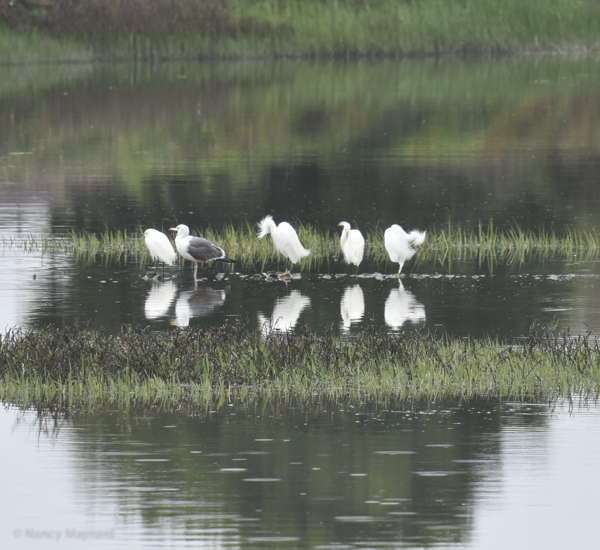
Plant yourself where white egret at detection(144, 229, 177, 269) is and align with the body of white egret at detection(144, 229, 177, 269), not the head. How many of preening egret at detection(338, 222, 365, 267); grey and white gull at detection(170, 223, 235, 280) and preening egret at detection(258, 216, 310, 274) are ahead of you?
0

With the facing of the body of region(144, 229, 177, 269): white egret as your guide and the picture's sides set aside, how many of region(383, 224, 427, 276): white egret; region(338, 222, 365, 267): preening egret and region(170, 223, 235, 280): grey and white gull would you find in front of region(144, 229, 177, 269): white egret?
0

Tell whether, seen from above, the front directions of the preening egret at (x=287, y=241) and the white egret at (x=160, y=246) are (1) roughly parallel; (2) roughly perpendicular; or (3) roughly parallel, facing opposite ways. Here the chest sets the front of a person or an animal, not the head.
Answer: roughly parallel

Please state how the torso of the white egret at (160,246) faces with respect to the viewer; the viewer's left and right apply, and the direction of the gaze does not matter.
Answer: facing to the left of the viewer

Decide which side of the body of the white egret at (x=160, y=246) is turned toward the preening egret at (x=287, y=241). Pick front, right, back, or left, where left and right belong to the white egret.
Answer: back

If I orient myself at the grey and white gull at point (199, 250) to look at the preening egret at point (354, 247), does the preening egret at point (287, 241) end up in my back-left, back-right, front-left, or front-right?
front-left

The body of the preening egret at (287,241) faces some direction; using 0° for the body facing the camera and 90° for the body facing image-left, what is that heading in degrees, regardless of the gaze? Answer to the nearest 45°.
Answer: approximately 90°

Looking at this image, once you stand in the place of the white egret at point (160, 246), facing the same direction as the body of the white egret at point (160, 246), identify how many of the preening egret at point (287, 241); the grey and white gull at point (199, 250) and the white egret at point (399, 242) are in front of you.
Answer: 0

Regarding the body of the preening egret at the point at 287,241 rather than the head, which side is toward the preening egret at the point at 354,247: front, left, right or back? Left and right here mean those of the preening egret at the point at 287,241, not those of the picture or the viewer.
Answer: back

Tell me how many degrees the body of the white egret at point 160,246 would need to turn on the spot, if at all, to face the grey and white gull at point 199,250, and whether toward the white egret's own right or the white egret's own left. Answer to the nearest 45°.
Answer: approximately 135° to the white egret's own left

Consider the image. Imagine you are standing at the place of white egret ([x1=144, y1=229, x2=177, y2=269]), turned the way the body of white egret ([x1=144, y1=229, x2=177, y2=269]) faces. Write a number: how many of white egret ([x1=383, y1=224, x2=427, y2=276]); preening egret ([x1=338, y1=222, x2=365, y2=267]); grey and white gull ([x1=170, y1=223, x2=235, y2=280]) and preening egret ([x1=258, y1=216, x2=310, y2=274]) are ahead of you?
0

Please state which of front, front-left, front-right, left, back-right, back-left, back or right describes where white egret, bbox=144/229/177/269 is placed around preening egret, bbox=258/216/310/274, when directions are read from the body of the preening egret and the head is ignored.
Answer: front

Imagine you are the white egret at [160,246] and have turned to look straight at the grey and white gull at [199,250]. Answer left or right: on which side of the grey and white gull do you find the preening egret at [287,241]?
left

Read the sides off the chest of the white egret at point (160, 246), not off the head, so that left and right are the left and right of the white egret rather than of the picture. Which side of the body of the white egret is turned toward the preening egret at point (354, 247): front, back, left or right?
back

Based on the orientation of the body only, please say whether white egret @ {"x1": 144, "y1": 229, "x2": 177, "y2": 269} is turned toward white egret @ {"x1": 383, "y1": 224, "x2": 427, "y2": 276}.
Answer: no
